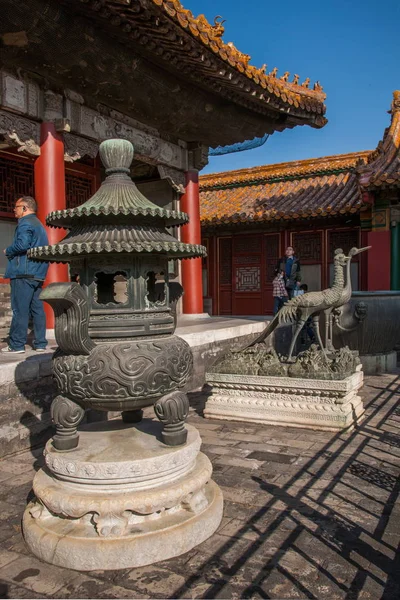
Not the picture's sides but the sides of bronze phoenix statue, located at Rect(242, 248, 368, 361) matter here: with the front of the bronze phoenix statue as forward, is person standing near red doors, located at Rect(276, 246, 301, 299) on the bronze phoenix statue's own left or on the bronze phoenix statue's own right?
on the bronze phoenix statue's own left

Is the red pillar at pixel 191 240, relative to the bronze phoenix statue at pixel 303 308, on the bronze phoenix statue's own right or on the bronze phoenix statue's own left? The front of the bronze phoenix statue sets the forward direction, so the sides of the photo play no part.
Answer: on the bronze phoenix statue's own left

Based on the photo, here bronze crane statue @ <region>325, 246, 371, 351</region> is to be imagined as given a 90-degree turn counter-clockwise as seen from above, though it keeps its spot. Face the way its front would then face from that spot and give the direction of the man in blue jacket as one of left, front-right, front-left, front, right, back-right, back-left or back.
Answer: back-left

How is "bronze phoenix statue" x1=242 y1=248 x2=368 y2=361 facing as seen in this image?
to the viewer's right

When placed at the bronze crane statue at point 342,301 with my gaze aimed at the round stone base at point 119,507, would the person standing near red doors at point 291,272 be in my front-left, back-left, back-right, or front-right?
back-right

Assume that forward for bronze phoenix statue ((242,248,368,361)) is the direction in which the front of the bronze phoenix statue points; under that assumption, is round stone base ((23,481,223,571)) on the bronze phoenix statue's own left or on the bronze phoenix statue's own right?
on the bronze phoenix statue's own right

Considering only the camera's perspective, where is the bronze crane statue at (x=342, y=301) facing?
facing to the right of the viewer
